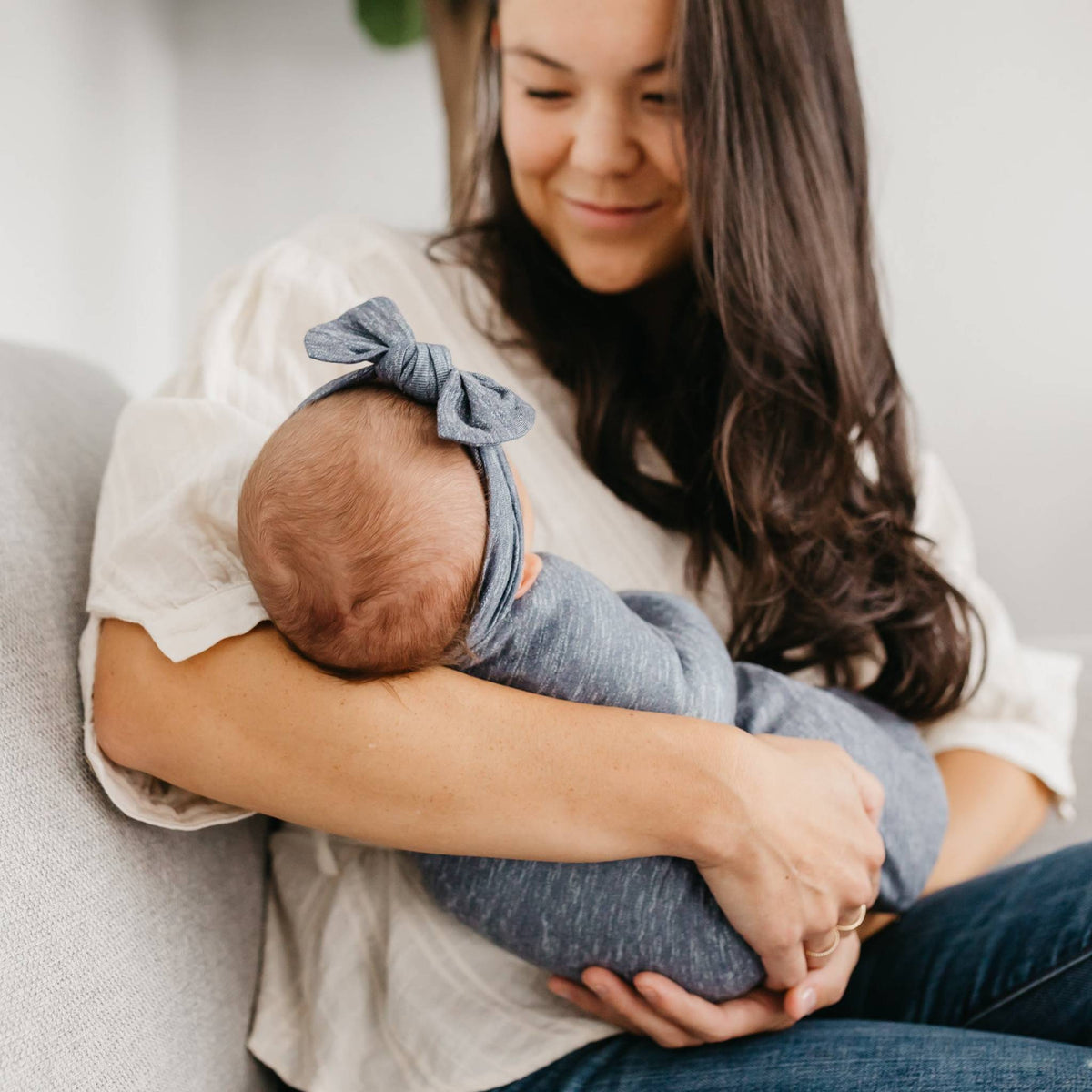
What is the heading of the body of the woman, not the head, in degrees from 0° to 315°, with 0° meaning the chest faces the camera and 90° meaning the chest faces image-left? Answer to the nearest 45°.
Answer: approximately 315°
